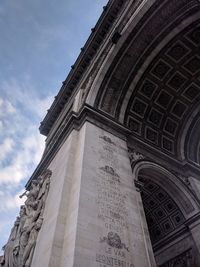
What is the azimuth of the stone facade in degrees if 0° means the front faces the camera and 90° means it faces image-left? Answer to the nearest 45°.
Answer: approximately 45°
